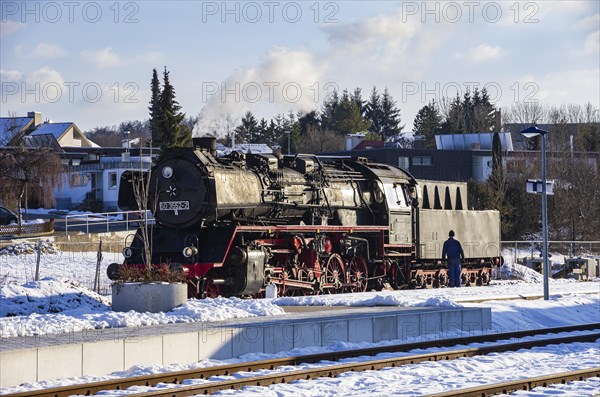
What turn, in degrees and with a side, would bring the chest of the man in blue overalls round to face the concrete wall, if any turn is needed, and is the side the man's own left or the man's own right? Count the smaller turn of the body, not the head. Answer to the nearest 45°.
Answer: approximately 180°

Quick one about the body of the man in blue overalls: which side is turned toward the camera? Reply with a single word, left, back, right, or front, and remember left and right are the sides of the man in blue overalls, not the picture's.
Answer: back

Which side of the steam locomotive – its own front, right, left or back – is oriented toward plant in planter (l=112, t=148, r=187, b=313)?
front

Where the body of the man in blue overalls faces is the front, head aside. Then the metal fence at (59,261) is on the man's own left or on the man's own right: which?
on the man's own left

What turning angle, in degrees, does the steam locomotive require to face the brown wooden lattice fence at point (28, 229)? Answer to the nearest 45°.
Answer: approximately 90° to its right

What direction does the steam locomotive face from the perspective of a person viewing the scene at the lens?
facing the viewer and to the left of the viewer

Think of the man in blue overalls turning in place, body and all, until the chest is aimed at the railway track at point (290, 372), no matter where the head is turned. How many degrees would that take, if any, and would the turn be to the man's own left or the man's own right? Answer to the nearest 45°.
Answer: approximately 180°

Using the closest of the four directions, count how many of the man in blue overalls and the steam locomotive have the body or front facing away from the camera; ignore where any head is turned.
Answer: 1

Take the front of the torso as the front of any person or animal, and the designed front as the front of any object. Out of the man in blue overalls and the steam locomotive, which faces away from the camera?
the man in blue overalls

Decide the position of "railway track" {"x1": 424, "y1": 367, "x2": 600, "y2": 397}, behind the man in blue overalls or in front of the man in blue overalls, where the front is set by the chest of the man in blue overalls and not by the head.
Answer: behind
